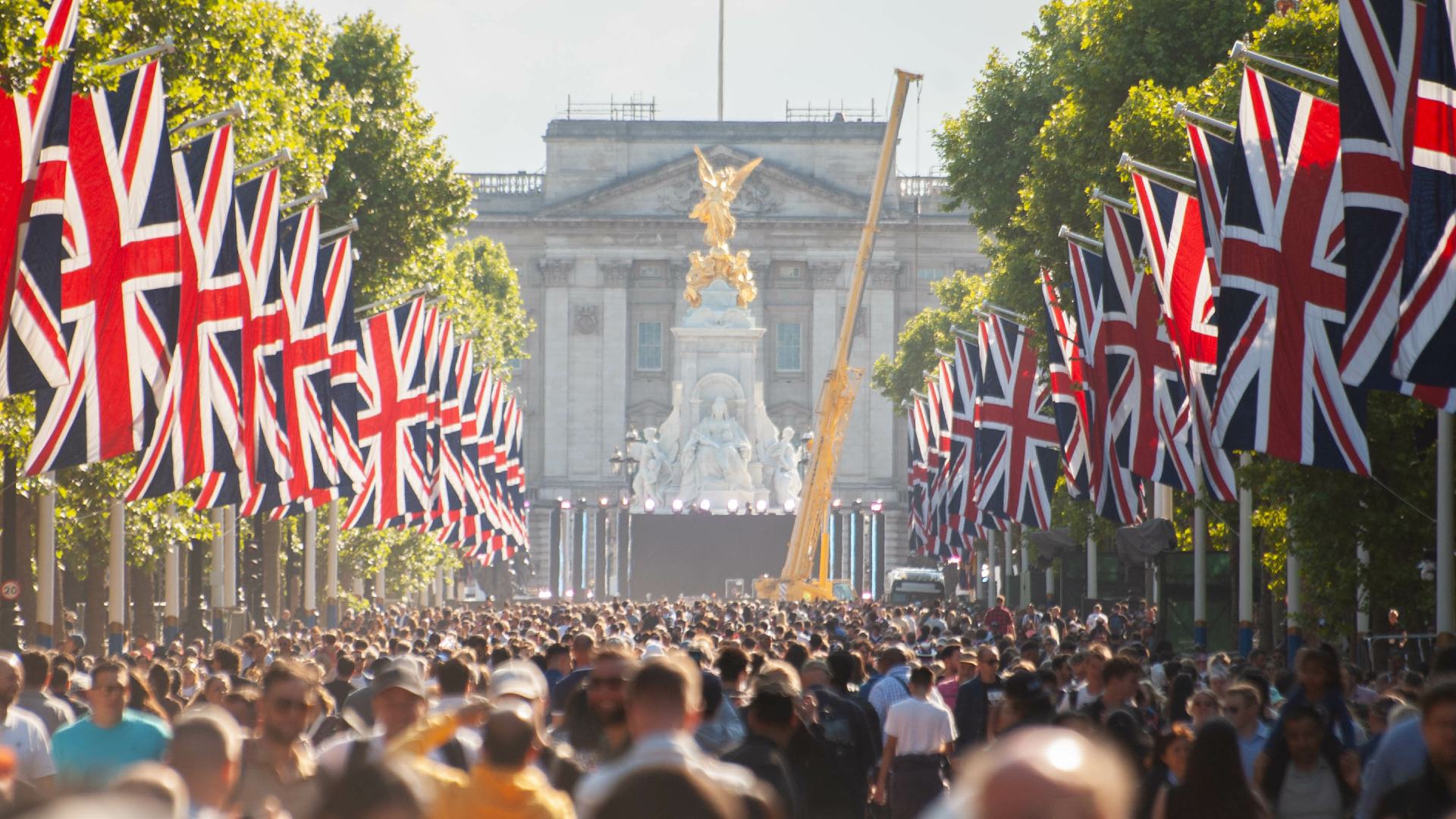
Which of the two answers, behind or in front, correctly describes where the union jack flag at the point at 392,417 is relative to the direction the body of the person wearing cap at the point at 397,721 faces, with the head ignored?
behind

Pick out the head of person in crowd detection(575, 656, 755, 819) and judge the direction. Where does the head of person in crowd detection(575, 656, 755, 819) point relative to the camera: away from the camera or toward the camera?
away from the camera

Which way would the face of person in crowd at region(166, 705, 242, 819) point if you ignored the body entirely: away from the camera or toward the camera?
away from the camera

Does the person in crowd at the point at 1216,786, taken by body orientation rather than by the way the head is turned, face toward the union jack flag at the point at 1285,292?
yes

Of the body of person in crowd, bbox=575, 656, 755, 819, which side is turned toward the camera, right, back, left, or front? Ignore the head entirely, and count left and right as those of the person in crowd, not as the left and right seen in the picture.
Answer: back

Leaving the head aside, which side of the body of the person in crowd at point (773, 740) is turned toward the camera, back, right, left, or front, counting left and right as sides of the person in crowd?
back

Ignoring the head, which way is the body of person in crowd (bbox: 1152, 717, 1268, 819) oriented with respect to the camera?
away from the camera

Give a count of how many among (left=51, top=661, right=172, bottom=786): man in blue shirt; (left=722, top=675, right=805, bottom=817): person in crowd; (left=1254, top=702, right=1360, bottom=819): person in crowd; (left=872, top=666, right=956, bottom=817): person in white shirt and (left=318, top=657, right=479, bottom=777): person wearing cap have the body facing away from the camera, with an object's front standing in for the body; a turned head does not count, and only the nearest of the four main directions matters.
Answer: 2

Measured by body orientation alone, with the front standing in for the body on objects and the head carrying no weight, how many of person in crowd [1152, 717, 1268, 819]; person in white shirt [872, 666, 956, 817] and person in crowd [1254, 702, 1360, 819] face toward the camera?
1

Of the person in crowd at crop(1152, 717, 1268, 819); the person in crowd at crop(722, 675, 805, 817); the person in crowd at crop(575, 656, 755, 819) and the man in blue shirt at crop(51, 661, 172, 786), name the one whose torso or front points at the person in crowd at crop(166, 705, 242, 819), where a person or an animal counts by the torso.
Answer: the man in blue shirt

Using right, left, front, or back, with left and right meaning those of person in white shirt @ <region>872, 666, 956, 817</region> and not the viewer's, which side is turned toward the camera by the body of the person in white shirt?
back

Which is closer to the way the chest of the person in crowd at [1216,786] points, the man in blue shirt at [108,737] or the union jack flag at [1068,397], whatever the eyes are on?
the union jack flag

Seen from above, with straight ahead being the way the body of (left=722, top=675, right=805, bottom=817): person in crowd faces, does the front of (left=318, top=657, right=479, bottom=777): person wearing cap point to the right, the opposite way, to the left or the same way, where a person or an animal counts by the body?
the opposite way
